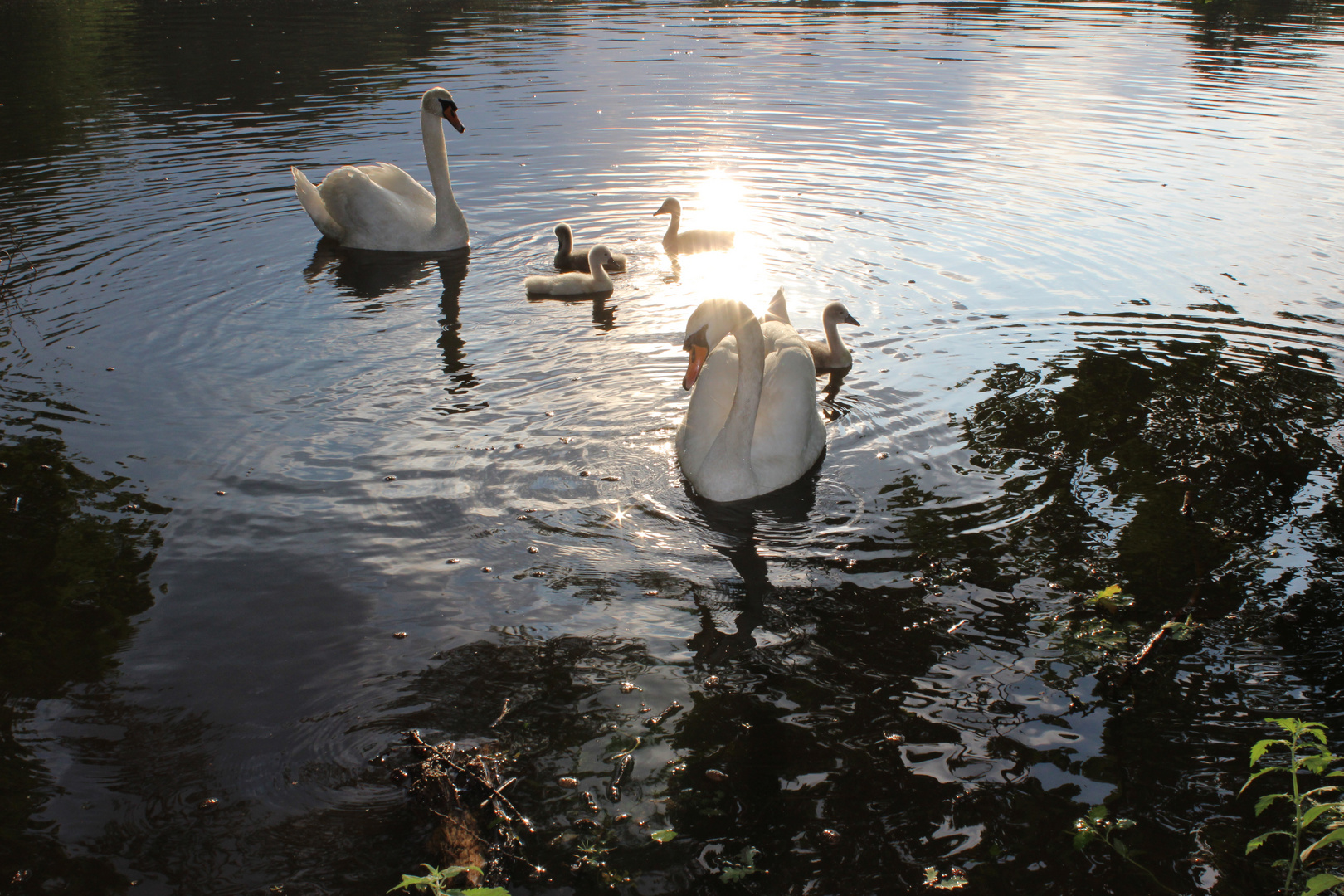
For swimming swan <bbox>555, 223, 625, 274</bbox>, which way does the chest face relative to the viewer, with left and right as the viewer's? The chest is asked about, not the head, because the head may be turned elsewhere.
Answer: facing to the left of the viewer

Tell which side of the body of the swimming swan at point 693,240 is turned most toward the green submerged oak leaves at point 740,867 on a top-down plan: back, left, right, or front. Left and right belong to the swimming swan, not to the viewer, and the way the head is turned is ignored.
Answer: left

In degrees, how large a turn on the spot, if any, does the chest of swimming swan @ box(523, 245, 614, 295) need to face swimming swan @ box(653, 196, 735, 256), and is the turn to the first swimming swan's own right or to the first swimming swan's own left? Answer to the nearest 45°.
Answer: approximately 45° to the first swimming swan's own left

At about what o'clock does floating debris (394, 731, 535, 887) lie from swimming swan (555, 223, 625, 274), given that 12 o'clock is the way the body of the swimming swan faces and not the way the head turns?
The floating debris is roughly at 9 o'clock from the swimming swan.

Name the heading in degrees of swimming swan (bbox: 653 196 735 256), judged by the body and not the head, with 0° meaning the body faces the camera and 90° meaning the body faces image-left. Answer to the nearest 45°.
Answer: approximately 90°

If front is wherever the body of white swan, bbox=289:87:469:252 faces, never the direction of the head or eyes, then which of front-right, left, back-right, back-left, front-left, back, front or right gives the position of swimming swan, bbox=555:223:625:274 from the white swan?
front-right

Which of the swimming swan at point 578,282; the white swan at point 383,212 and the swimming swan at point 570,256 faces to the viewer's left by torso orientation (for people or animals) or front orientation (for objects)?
the swimming swan at point 570,256

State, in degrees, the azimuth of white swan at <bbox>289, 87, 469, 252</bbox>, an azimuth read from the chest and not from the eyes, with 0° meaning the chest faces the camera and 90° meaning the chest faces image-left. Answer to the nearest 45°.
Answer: approximately 270°

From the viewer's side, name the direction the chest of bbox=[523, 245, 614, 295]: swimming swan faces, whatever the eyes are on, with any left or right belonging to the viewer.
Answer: facing to the right of the viewer

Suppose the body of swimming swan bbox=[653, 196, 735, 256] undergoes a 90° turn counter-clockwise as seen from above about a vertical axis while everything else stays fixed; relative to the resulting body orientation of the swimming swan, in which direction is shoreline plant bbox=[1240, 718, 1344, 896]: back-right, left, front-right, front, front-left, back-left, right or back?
front

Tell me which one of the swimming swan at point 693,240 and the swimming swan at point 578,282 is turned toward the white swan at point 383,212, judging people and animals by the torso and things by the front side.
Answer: the swimming swan at point 693,240

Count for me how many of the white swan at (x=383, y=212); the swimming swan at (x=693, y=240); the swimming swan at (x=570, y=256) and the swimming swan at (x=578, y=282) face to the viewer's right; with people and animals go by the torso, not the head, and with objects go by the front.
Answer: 2

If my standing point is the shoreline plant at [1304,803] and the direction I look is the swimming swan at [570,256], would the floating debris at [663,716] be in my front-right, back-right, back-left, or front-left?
front-left

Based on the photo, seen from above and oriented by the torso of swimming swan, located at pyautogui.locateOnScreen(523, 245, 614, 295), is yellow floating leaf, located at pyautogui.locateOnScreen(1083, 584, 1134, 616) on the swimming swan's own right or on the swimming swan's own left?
on the swimming swan's own right

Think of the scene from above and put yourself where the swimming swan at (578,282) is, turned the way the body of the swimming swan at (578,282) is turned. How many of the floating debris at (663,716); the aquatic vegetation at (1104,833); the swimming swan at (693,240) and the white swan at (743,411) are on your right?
3

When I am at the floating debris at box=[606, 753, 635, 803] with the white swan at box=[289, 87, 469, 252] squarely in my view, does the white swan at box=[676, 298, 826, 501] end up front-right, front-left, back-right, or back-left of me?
front-right

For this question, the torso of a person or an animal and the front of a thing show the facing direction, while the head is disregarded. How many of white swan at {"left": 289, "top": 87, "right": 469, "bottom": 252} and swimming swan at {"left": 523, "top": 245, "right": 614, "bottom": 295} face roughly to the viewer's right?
2

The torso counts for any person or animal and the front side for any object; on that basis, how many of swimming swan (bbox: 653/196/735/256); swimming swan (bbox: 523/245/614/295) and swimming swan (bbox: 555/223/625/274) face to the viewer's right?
1

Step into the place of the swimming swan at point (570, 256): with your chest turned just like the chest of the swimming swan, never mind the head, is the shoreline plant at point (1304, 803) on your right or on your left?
on your left

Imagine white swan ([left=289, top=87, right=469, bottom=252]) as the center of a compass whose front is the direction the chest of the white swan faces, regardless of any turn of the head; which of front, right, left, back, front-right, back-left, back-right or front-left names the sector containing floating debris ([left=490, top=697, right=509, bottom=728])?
right

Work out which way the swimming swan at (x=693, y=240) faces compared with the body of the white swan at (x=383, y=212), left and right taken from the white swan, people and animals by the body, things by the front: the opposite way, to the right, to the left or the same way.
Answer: the opposite way

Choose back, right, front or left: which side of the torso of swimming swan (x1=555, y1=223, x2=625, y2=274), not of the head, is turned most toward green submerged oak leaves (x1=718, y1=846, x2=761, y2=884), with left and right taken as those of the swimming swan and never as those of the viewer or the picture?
left

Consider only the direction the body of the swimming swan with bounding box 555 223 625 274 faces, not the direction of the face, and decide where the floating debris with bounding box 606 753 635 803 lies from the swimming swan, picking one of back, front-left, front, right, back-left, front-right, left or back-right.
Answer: left
